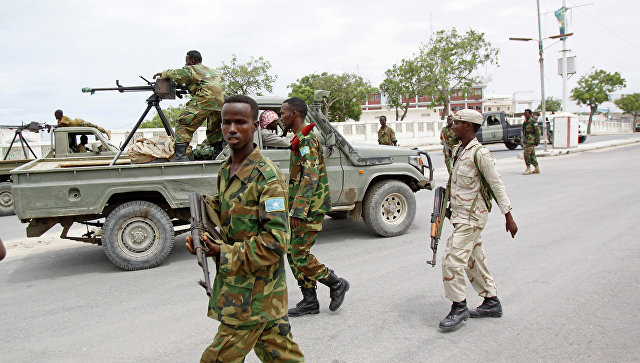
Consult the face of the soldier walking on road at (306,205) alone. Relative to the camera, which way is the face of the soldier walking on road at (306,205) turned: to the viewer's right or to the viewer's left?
to the viewer's left

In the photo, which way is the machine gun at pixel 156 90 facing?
to the viewer's left

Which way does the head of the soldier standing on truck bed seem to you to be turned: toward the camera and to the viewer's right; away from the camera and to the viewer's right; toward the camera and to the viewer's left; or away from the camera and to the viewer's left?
away from the camera and to the viewer's left

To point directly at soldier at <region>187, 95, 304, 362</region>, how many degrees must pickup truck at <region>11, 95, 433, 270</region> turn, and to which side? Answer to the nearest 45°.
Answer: approximately 90° to its right

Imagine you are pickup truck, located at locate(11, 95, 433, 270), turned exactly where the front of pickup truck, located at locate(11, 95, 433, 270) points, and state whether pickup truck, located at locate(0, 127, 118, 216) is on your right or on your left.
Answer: on your left

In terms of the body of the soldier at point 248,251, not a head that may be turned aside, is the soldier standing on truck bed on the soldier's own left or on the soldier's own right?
on the soldier's own right

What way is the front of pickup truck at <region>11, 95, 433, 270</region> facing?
to the viewer's right

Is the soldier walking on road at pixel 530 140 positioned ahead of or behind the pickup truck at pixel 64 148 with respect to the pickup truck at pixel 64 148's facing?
ahead

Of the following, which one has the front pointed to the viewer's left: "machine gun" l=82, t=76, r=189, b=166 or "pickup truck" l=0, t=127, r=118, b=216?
the machine gun

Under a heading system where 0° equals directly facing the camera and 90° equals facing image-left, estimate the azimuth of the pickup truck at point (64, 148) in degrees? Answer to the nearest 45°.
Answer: approximately 270°

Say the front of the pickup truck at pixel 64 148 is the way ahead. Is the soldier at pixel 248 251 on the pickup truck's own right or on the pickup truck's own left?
on the pickup truck's own right

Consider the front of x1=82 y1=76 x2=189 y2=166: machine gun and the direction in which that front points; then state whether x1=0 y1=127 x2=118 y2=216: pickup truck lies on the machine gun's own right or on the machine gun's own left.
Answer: on the machine gun's own right
